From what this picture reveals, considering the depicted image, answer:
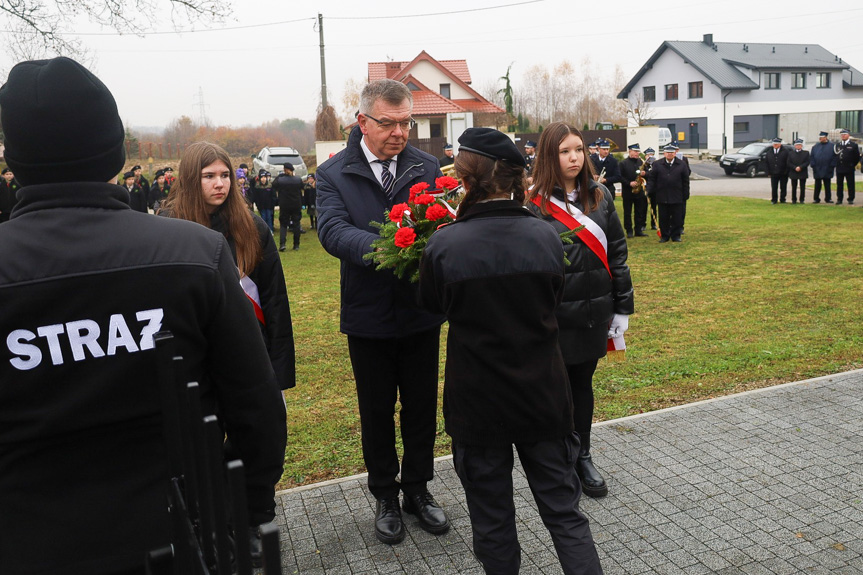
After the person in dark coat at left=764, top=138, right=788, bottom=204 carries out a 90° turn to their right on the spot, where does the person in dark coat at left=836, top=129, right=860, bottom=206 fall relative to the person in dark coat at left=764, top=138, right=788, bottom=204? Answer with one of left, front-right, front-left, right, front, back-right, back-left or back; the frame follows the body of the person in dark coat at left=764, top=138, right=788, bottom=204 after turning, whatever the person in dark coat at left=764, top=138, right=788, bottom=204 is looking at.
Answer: back

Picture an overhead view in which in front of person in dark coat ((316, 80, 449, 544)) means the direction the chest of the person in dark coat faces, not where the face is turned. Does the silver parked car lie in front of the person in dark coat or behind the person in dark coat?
behind

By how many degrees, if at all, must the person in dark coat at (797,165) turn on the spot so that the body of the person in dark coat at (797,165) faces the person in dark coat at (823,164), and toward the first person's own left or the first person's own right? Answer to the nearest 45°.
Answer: approximately 135° to the first person's own left

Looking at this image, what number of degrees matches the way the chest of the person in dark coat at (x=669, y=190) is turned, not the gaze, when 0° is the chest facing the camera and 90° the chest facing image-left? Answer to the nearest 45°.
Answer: approximately 0°

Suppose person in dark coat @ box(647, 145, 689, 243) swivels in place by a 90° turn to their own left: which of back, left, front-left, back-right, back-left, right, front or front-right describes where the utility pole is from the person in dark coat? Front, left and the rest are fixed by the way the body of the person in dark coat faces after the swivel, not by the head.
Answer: back-left

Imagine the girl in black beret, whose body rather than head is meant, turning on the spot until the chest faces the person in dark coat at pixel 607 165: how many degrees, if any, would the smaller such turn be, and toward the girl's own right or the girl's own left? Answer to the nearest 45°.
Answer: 0° — they already face them

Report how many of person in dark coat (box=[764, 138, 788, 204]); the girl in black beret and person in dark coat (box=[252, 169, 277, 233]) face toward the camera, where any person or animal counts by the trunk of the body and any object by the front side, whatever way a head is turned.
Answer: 2

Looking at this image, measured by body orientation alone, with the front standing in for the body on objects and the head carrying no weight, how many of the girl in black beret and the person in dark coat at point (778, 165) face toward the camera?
1

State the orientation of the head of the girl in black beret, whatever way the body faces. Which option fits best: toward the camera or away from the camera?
away from the camera

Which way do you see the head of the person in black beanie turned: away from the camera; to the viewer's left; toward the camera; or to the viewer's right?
away from the camera

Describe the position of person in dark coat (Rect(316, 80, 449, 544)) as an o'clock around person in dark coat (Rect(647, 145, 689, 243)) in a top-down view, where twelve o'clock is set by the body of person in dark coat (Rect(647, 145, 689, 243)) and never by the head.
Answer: person in dark coat (Rect(316, 80, 449, 544)) is roughly at 12 o'clock from person in dark coat (Rect(647, 145, 689, 243)).

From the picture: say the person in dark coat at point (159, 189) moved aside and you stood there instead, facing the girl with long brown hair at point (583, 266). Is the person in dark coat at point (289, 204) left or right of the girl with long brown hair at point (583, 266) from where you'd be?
left
